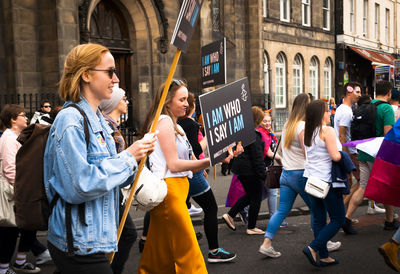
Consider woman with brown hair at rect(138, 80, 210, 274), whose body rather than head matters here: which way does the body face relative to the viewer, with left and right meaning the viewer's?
facing to the right of the viewer

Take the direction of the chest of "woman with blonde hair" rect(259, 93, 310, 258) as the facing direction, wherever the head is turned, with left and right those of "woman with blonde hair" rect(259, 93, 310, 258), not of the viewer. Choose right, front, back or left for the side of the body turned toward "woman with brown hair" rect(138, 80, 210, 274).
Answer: back

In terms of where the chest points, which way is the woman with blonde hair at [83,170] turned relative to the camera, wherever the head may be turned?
to the viewer's right

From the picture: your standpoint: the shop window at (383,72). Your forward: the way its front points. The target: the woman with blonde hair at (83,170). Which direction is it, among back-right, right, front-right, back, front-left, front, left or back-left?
front

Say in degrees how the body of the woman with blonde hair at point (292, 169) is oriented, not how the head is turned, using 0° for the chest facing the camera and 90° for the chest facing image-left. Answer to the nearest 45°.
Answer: approximately 225°

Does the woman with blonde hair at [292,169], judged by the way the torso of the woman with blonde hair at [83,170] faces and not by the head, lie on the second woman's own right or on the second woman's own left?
on the second woman's own left

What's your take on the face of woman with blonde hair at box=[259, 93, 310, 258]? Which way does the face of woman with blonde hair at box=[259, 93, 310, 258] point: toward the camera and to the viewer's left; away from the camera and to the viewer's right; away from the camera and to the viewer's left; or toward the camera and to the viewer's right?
away from the camera and to the viewer's right

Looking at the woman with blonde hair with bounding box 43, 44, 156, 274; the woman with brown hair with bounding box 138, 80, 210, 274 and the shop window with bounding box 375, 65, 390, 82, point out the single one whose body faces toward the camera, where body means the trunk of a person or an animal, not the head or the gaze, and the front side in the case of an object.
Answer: the shop window

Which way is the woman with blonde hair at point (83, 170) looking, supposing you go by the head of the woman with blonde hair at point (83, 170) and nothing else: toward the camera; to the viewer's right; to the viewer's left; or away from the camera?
to the viewer's right

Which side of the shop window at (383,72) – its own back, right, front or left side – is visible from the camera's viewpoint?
front

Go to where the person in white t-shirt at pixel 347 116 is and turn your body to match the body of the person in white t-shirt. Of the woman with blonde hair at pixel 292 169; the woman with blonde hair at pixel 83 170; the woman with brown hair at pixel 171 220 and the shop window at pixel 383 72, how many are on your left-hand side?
1

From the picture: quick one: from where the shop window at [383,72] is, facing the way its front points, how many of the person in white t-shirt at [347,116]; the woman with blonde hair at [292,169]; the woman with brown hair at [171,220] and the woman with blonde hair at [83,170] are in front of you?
4
